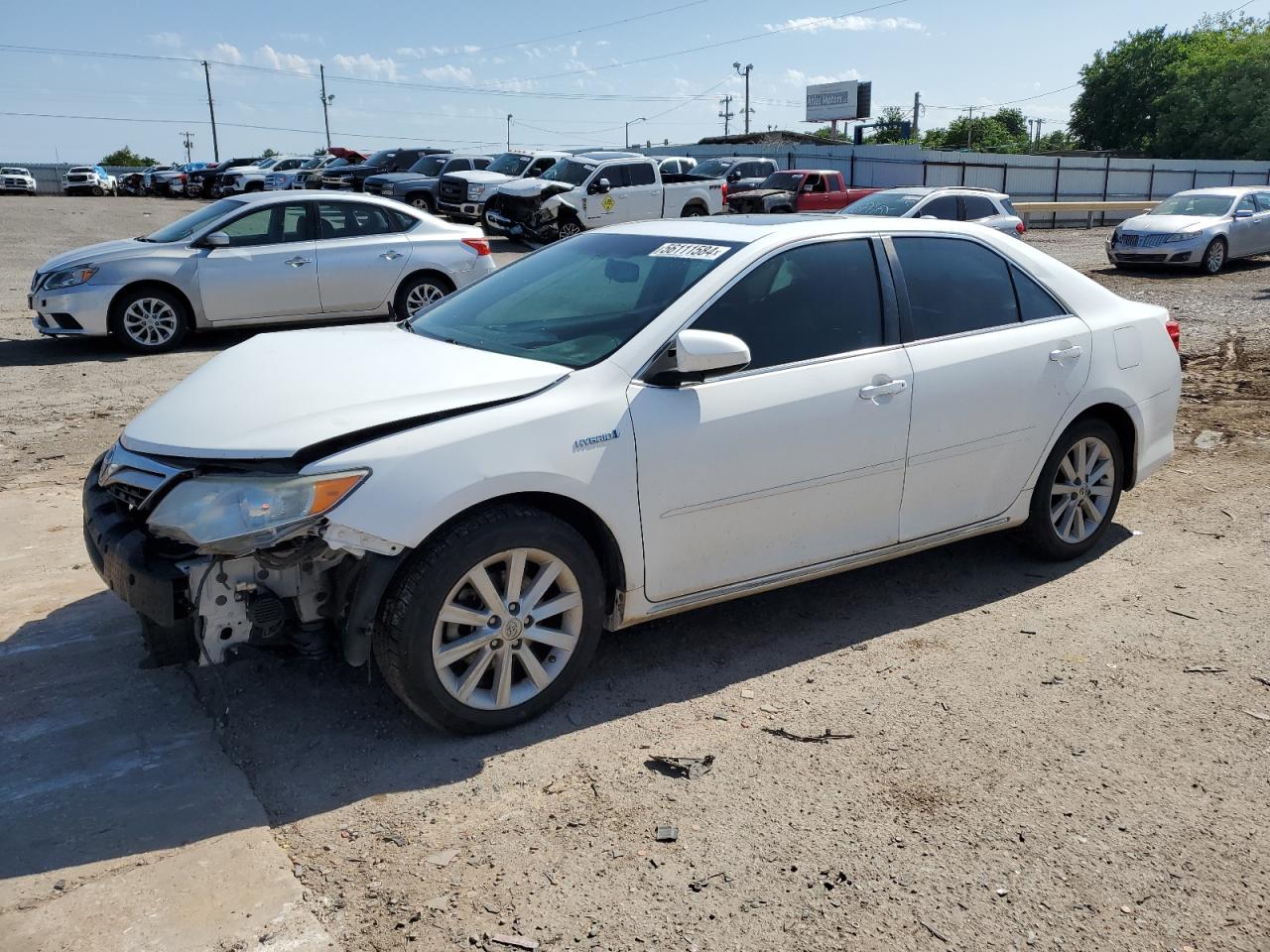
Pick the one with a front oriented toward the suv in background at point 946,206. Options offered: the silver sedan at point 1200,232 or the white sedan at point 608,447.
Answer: the silver sedan

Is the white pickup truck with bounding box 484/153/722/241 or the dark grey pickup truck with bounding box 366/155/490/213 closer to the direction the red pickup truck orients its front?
the white pickup truck

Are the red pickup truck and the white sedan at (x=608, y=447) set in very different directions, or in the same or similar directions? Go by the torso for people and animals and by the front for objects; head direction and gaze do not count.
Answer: same or similar directions

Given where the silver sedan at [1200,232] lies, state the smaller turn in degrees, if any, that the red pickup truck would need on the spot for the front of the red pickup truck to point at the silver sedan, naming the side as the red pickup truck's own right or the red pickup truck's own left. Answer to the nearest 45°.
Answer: approximately 90° to the red pickup truck's own left

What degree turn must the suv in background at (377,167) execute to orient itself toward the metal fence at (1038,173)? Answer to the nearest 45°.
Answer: approximately 135° to its left

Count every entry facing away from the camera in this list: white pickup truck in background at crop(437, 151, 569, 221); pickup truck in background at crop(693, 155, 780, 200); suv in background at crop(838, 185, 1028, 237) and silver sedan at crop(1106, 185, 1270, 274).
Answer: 0

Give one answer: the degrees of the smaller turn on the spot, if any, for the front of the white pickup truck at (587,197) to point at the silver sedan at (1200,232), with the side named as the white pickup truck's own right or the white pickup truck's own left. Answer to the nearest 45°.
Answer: approximately 135° to the white pickup truck's own left

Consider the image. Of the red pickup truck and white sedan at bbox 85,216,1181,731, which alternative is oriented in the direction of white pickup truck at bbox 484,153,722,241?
the red pickup truck

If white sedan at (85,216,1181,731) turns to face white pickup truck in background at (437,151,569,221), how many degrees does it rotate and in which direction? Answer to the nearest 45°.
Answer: approximately 135° to its right

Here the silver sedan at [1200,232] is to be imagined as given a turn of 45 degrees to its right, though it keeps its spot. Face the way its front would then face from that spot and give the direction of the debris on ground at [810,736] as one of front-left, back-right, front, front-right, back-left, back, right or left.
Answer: left

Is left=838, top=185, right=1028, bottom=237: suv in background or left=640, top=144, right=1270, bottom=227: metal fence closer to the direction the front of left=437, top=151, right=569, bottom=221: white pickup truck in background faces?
the suv in background

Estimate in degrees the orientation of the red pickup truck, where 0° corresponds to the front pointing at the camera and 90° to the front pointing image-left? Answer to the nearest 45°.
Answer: approximately 45°

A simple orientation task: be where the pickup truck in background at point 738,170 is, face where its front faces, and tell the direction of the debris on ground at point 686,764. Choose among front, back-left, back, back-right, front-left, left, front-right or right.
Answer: front-left

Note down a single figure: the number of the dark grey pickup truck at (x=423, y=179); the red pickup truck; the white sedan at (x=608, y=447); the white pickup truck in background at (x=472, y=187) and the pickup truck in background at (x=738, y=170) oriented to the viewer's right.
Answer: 0
